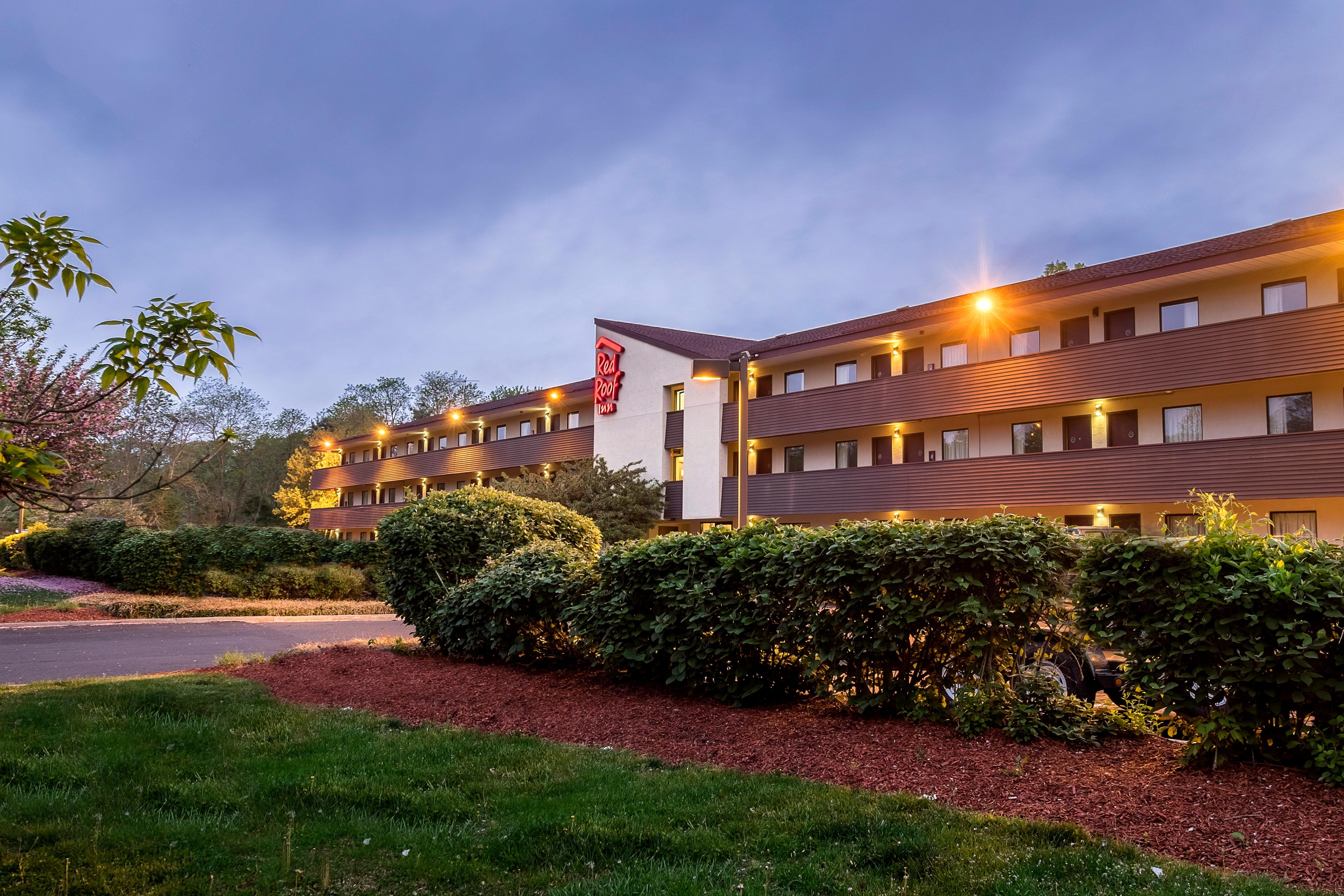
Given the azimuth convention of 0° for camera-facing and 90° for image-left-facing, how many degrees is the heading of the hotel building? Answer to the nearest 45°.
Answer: approximately 45°

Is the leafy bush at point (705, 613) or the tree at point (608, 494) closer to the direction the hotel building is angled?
the leafy bush

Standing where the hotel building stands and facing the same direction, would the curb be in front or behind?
in front

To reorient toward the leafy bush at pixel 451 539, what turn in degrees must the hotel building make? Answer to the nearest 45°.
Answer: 0° — it already faces it

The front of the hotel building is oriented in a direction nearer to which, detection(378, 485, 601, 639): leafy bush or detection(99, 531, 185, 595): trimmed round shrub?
the leafy bush

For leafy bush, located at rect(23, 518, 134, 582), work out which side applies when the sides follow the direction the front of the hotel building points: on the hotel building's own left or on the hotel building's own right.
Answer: on the hotel building's own right

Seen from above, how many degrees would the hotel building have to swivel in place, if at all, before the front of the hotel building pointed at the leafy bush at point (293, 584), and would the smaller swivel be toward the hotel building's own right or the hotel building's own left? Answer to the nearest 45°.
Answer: approximately 45° to the hotel building's own right

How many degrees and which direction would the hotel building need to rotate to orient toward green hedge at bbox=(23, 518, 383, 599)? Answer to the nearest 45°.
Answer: approximately 45° to its right
